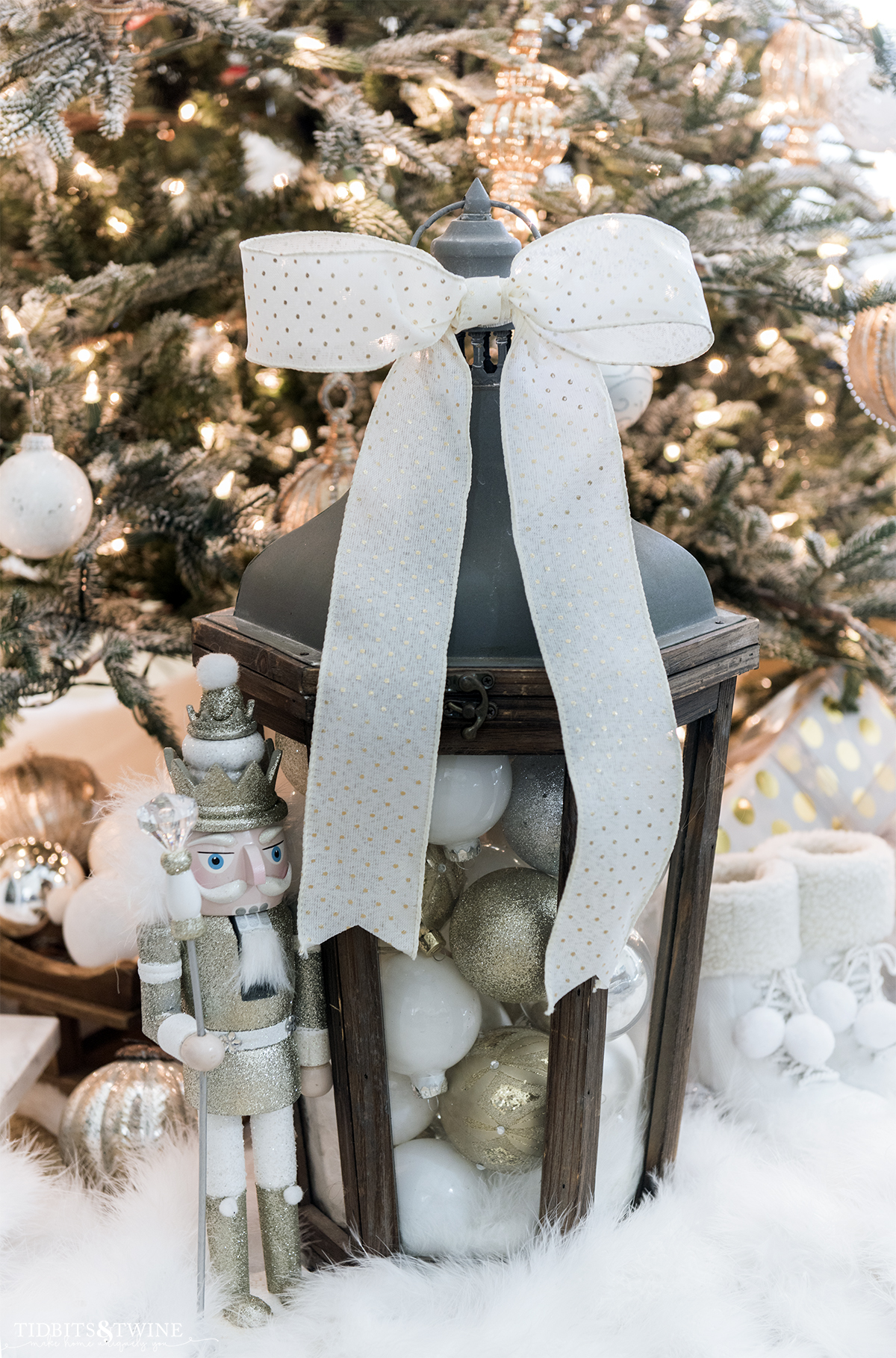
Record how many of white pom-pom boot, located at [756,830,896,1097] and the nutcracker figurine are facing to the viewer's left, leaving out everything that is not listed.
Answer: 0

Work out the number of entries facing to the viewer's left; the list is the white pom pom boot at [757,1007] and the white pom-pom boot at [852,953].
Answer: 0

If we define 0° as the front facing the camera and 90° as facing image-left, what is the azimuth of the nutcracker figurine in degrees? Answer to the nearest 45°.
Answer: approximately 315°
